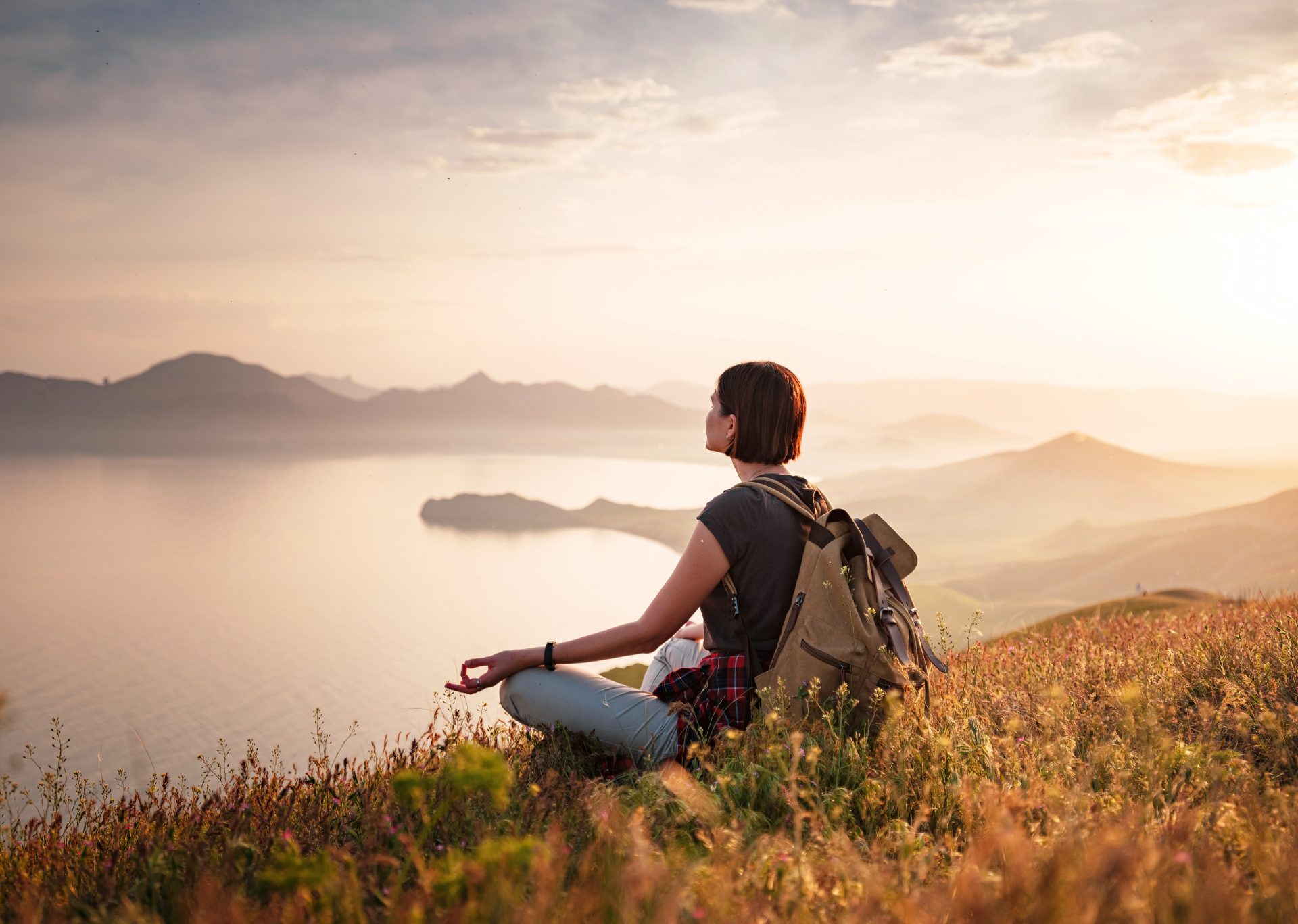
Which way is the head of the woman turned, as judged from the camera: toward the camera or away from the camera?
away from the camera

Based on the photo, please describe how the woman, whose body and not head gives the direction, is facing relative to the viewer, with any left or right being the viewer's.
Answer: facing away from the viewer and to the left of the viewer
